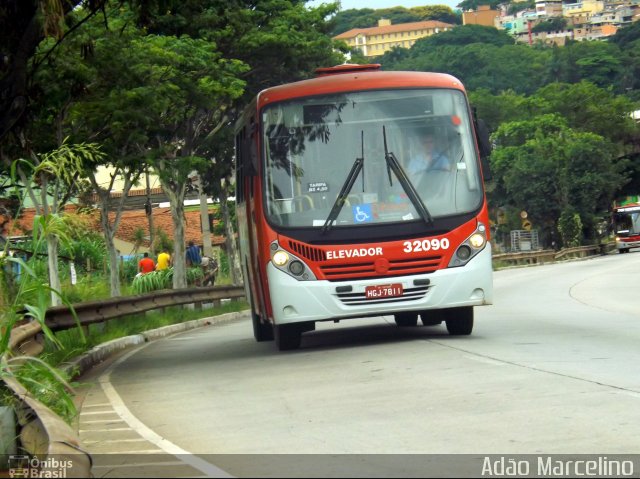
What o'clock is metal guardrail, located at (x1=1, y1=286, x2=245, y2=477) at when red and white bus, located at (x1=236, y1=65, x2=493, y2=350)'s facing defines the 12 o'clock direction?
The metal guardrail is roughly at 2 o'clock from the red and white bus.

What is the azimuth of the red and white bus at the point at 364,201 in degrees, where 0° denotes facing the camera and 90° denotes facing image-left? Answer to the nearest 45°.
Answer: approximately 0°
